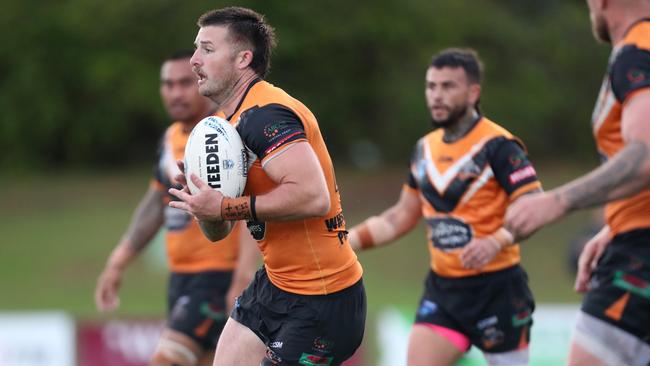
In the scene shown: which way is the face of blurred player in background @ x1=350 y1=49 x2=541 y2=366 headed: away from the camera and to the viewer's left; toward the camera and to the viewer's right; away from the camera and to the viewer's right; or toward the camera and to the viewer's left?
toward the camera and to the viewer's left

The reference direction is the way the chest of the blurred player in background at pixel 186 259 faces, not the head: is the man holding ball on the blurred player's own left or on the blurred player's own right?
on the blurred player's own left

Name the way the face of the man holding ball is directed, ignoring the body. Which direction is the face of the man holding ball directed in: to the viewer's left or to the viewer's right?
to the viewer's left

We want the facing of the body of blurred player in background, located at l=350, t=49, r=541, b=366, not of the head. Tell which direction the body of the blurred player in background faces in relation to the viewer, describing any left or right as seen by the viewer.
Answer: facing the viewer and to the left of the viewer

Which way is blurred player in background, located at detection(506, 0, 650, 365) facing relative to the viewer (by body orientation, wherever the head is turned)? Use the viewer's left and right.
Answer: facing to the left of the viewer

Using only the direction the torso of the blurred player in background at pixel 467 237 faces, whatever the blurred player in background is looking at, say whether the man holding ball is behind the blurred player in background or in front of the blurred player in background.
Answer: in front

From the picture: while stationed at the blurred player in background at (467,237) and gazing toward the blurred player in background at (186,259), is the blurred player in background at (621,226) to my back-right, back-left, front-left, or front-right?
back-left

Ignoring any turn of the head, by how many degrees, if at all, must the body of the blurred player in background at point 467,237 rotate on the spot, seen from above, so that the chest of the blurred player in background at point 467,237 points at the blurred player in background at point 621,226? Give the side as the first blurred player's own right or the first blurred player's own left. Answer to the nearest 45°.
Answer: approximately 90° to the first blurred player's own left
